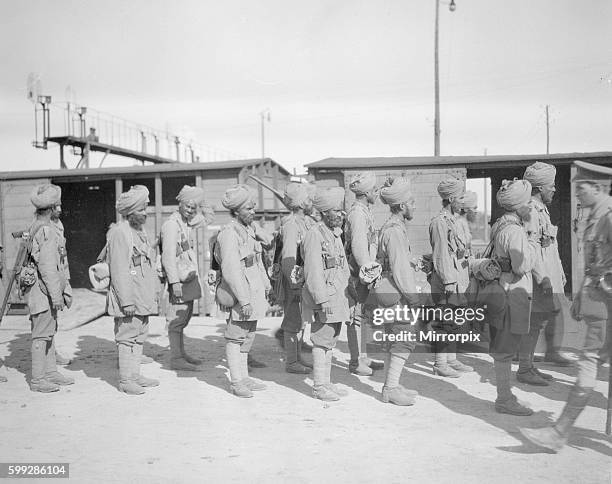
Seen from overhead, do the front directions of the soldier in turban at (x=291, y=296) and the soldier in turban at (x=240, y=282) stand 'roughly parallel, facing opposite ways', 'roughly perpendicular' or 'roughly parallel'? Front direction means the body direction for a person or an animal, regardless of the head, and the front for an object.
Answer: roughly parallel

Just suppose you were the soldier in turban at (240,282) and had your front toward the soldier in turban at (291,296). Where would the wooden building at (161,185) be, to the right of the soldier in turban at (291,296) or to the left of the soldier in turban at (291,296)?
left
